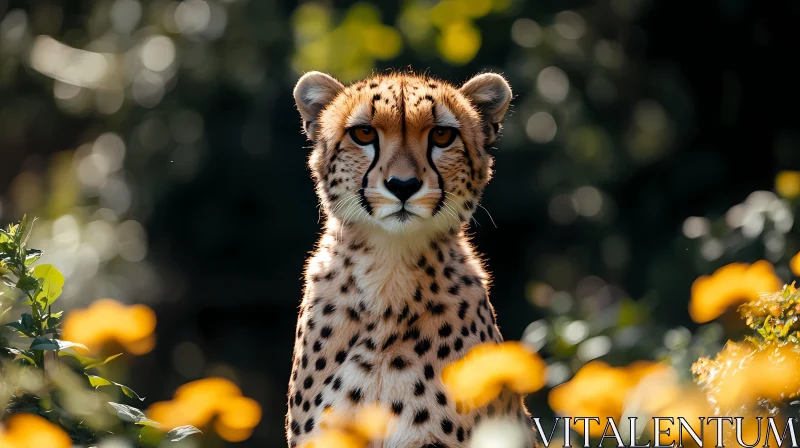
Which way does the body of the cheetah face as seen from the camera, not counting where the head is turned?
toward the camera

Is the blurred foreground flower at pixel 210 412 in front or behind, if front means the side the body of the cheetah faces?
in front

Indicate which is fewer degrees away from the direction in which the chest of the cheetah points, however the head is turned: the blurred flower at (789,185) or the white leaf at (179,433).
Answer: the white leaf

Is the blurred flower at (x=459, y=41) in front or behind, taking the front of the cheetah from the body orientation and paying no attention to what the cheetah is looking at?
behind

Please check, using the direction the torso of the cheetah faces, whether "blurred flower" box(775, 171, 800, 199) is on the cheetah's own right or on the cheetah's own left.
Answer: on the cheetah's own left

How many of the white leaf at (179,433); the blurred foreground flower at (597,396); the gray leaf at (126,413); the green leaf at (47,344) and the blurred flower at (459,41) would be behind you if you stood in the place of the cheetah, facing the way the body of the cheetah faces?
1

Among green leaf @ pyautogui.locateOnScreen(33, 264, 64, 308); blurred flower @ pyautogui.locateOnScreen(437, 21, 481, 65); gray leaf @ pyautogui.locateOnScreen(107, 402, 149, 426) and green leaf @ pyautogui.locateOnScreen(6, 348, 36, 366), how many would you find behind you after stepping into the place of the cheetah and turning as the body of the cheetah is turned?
1

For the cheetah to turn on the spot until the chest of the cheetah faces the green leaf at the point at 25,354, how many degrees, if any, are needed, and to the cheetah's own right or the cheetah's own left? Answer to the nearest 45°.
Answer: approximately 45° to the cheetah's own right

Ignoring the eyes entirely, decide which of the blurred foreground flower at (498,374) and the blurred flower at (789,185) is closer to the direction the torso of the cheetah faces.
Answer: the blurred foreground flower

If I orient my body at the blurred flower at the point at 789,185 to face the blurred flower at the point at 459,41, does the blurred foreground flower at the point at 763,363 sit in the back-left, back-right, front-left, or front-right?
back-left

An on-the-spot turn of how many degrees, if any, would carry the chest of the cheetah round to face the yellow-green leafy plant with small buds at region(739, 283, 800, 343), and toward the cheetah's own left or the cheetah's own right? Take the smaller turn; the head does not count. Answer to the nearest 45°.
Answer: approximately 45° to the cheetah's own left

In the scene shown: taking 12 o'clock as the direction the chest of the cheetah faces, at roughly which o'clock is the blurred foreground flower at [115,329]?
The blurred foreground flower is roughly at 2 o'clock from the cheetah.

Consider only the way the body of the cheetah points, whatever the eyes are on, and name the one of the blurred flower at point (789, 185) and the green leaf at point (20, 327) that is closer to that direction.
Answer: the green leaf

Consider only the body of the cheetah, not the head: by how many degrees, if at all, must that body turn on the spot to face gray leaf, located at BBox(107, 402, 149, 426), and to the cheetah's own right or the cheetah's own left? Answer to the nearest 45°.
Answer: approximately 45° to the cheetah's own right
